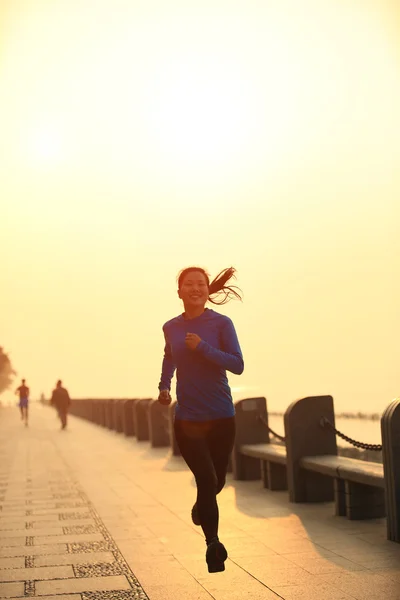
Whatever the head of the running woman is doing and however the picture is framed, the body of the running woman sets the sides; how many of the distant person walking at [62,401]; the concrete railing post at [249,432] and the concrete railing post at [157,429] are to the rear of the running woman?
3

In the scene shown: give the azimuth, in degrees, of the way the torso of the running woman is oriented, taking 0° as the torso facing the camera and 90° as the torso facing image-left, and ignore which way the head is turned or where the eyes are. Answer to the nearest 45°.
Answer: approximately 0°

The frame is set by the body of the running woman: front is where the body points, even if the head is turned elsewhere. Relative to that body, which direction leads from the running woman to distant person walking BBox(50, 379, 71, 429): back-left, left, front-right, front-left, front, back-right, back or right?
back

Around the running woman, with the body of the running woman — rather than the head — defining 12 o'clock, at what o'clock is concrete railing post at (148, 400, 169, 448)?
The concrete railing post is roughly at 6 o'clock from the running woman.

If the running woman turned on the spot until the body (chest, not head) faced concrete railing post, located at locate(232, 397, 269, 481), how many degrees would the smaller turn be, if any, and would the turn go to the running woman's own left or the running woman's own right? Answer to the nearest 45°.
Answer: approximately 180°
